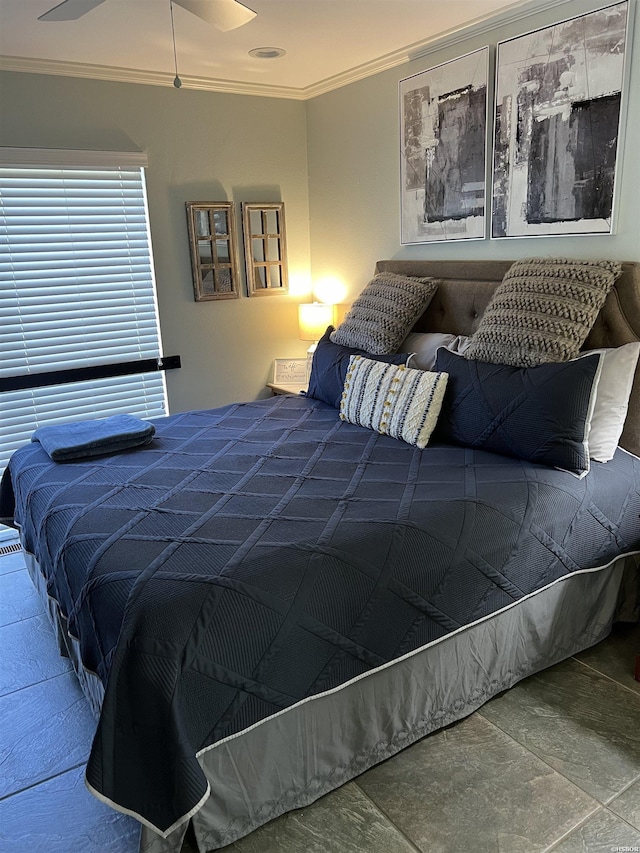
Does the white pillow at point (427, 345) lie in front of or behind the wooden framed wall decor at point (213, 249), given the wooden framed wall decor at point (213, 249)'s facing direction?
in front

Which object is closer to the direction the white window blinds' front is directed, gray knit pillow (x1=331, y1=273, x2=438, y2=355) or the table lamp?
the gray knit pillow

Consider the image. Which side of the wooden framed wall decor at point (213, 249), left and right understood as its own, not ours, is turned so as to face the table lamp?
left

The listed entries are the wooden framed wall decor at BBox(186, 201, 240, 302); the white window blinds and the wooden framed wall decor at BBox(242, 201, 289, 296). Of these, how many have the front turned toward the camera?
3

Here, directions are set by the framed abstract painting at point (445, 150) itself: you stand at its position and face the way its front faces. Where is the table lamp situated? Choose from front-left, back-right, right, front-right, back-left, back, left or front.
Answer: right

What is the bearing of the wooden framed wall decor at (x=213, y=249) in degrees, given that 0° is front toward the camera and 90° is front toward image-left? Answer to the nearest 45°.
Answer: approximately 0°

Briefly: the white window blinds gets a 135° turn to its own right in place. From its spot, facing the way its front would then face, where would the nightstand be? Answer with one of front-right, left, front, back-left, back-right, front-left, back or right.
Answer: back-right

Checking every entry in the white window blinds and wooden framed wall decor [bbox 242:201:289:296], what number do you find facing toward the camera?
2

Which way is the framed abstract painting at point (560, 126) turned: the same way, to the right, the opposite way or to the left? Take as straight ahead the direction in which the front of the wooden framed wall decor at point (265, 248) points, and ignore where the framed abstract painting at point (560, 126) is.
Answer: to the right

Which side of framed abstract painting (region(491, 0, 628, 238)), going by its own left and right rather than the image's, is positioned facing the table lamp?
right

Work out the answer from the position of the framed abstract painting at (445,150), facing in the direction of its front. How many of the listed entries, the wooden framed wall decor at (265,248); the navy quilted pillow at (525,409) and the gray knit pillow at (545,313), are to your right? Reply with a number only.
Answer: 1
